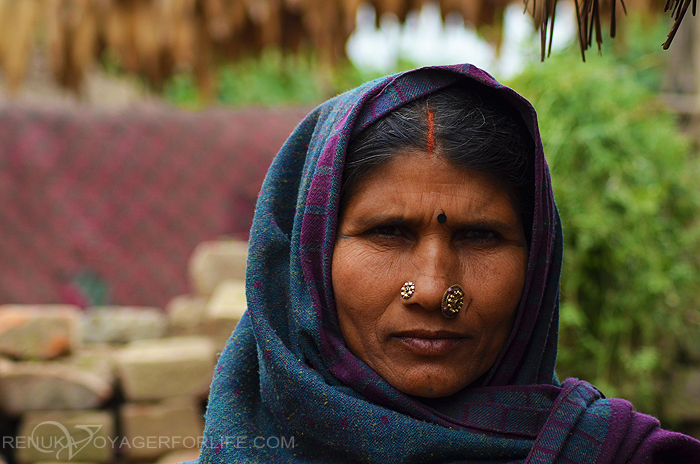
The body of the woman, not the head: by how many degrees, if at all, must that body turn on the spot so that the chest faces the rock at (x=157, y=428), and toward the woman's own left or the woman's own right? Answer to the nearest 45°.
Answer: approximately 135° to the woman's own right

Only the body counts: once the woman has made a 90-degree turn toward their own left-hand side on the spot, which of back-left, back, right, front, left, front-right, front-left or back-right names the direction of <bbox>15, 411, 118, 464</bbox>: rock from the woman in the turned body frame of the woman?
back-left

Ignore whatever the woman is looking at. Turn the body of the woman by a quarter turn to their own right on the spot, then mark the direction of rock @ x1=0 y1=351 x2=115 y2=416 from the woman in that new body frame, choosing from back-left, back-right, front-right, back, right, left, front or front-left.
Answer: front-right

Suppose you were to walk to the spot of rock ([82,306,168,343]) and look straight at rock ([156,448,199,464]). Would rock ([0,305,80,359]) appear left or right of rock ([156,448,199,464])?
right

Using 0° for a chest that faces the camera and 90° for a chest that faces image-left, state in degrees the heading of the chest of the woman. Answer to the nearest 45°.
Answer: approximately 0°

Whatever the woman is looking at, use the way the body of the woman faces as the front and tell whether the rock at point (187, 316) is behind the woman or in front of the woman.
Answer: behind

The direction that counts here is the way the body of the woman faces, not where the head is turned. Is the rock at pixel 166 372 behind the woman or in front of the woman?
behind
